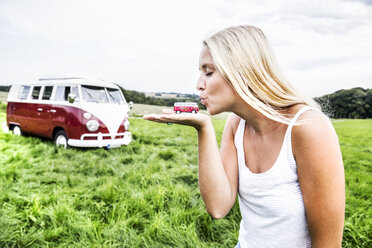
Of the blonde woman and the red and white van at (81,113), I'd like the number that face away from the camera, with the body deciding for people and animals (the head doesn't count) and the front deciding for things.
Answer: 0

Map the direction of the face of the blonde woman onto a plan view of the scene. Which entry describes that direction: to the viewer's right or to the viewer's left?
to the viewer's left

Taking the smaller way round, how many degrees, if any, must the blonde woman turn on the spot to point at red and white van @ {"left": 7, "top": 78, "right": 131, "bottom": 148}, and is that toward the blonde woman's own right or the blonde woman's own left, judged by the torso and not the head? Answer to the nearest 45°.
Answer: approximately 90° to the blonde woman's own right

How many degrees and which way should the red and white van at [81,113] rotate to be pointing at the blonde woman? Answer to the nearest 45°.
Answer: approximately 45° to its right

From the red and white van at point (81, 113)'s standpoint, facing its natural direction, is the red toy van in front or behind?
in front

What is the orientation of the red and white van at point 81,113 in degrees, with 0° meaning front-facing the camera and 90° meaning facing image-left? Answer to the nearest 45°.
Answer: approximately 315°

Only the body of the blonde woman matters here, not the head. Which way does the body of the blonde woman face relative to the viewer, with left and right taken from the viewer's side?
facing the viewer and to the left of the viewer
